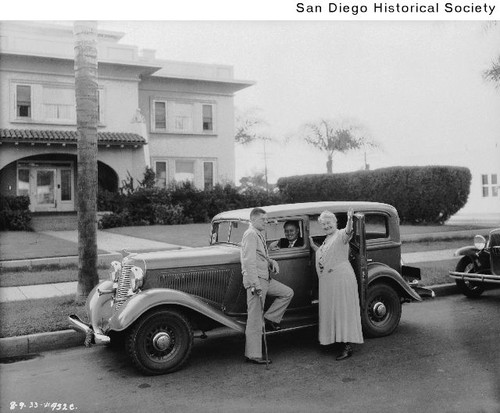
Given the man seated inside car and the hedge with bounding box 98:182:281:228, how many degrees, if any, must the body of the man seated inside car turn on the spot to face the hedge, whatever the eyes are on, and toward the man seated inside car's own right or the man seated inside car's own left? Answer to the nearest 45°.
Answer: approximately 135° to the man seated inside car's own right

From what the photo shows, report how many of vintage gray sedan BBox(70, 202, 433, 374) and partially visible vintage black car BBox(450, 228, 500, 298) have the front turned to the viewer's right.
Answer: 0

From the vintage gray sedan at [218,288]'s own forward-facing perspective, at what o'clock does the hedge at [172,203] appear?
The hedge is roughly at 4 o'clock from the vintage gray sedan.

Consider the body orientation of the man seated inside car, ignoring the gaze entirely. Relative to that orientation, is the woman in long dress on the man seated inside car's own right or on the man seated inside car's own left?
on the man seated inside car's own left

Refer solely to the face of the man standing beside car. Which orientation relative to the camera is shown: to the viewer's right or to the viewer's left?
to the viewer's right

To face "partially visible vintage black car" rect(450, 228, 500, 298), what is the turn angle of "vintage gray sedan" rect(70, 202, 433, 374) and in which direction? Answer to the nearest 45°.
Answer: approximately 180°

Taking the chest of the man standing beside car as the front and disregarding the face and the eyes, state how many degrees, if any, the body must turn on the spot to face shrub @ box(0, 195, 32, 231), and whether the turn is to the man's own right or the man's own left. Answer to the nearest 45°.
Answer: approximately 135° to the man's own left

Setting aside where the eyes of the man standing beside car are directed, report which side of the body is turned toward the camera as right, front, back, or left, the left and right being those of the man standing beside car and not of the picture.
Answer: right

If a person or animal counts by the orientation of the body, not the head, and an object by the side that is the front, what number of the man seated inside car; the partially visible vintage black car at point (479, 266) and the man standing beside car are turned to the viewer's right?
1

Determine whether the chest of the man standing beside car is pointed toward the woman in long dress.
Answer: yes

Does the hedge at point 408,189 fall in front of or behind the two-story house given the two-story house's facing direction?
in front

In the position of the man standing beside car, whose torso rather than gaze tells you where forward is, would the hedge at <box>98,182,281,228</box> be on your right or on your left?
on your left
